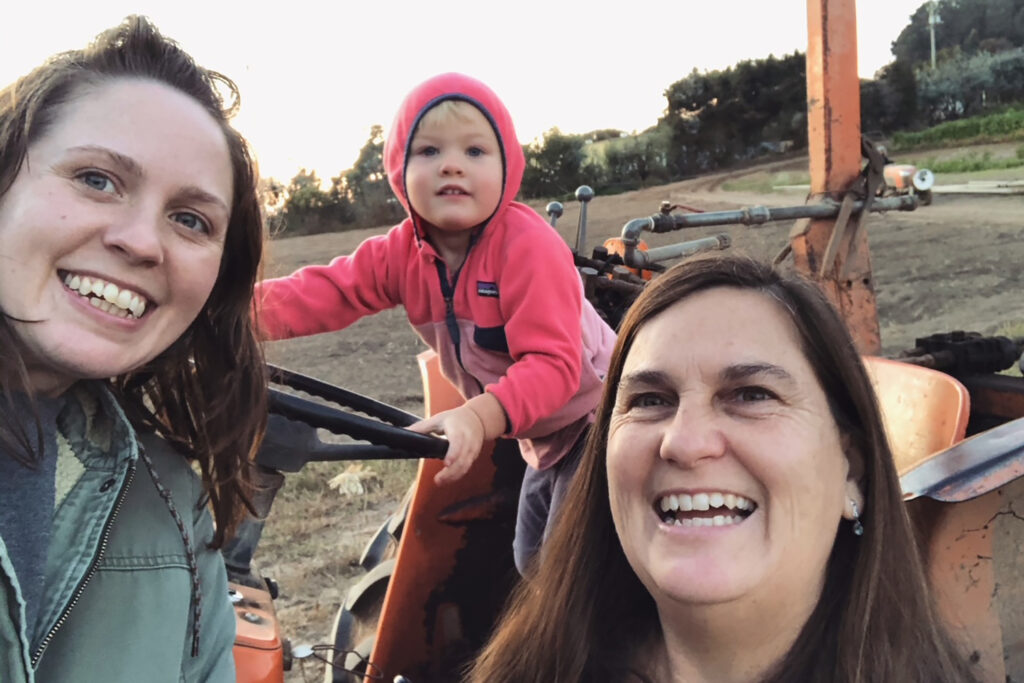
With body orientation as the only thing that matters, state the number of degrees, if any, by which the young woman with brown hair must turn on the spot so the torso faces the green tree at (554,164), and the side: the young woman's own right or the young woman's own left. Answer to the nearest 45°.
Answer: approximately 135° to the young woman's own left

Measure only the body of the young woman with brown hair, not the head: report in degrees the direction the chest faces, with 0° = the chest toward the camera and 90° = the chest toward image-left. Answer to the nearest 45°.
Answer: approximately 0°

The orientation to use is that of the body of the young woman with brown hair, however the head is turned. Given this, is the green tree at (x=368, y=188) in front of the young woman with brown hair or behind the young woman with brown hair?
behind

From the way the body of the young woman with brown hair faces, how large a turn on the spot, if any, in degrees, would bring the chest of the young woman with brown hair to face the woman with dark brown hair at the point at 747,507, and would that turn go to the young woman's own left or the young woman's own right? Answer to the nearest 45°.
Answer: approximately 90° to the young woman's own left

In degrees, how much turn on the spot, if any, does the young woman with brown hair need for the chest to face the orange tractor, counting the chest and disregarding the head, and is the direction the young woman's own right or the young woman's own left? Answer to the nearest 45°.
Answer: approximately 135° to the young woman's own left
